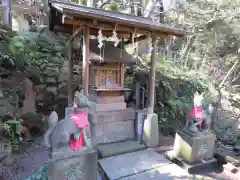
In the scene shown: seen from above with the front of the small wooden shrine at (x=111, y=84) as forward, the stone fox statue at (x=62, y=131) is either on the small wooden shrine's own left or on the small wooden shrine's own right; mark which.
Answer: on the small wooden shrine's own right

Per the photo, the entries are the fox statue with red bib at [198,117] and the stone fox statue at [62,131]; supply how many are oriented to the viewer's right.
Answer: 1

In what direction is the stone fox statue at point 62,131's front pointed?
to the viewer's right

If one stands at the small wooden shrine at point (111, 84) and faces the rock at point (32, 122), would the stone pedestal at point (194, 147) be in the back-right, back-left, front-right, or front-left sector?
back-left

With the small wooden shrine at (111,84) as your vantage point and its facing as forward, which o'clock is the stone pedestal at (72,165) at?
The stone pedestal is roughly at 2 o'clock from the small wooden shrine.

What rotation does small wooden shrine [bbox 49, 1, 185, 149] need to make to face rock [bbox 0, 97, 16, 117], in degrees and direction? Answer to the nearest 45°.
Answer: approximately 135° to its right

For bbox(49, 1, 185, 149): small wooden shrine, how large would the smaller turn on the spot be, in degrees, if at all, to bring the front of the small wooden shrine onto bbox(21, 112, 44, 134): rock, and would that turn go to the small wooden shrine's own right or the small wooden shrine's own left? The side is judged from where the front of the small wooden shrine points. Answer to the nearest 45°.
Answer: approximately 135° to the small wooden shrine's own right
